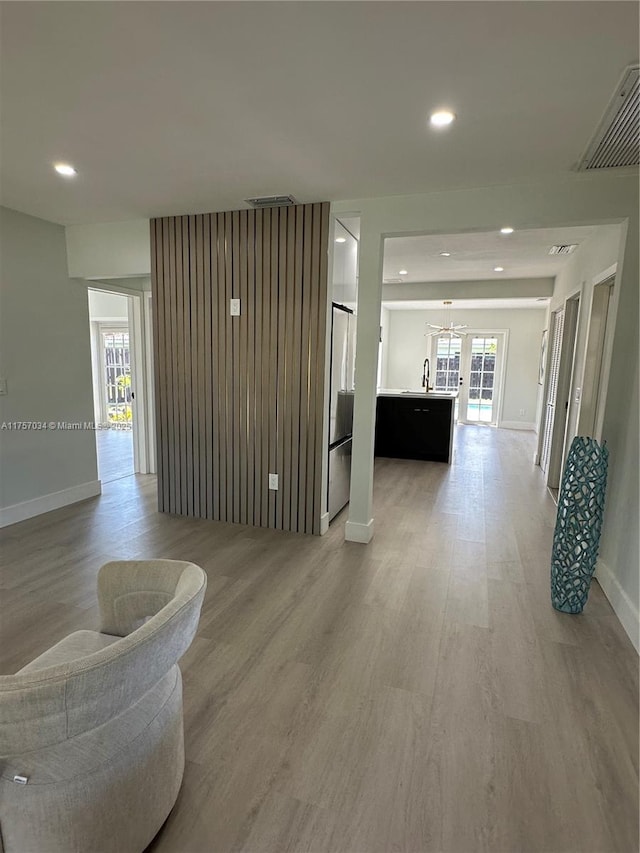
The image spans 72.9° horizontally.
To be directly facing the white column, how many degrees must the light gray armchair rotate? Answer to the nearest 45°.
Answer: approximately 90° to its right

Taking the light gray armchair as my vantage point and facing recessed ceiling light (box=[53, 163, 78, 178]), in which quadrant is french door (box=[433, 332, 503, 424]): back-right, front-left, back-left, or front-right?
front-right

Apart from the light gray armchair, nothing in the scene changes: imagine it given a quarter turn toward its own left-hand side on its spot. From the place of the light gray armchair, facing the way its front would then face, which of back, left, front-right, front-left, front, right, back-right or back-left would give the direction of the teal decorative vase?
back-left

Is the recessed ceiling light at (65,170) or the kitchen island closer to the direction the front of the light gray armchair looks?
the recessed ceiling light

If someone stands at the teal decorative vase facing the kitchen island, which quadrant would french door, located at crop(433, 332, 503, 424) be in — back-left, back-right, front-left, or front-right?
front-right

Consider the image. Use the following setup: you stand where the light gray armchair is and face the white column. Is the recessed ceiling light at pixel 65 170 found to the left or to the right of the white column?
left

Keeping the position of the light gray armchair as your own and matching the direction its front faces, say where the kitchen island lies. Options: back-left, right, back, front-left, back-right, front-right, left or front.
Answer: right

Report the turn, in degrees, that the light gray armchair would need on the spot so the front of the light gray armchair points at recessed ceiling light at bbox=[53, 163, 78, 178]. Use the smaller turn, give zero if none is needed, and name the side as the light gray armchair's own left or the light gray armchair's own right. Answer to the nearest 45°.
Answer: approximately 45° to the light gray armchair's own right

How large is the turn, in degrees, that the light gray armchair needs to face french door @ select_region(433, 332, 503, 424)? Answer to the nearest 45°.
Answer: approximately 90° to its right

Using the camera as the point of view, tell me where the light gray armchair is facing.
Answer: facing away from the viewer and to the left of the viewer
